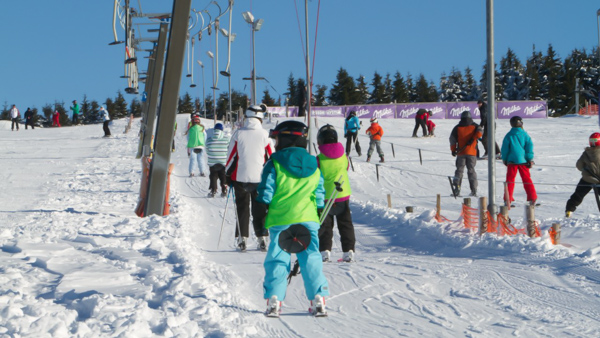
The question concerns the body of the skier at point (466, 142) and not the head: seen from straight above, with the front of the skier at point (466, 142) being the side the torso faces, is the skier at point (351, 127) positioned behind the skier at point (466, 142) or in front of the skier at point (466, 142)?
in front

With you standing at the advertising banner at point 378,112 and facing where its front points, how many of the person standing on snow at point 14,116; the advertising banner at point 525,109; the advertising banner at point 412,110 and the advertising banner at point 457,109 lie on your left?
3

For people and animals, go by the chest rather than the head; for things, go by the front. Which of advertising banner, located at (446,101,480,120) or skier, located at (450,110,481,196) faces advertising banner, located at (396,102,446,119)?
the skier

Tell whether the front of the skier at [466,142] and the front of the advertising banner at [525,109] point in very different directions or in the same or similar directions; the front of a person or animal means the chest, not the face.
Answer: very different directions

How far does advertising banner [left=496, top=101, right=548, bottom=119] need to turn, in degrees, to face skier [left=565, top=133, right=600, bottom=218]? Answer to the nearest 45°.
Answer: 0° — it already faces them

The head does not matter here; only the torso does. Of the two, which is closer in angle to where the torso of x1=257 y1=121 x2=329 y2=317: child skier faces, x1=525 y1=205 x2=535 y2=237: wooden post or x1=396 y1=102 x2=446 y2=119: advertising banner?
the advertising banner

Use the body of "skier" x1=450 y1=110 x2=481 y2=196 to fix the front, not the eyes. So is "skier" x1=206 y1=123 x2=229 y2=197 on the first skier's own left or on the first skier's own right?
on the first skier's own left

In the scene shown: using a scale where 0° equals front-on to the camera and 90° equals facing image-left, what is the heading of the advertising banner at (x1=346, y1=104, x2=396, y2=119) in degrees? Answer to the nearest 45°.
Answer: approximately 0°

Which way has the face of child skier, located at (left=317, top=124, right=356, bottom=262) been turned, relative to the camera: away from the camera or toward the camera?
away from the camera

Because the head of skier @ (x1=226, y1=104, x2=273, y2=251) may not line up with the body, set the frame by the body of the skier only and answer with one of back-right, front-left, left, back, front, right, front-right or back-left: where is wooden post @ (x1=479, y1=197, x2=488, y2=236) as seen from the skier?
right
